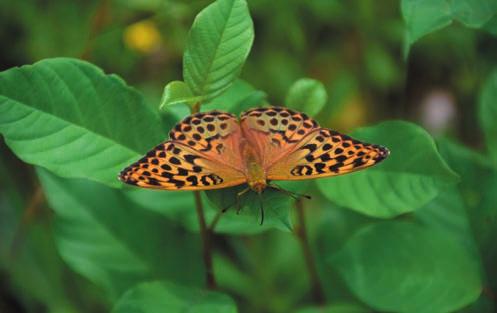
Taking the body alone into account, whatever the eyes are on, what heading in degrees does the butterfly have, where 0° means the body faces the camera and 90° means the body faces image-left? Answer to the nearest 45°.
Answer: approximately 0°
